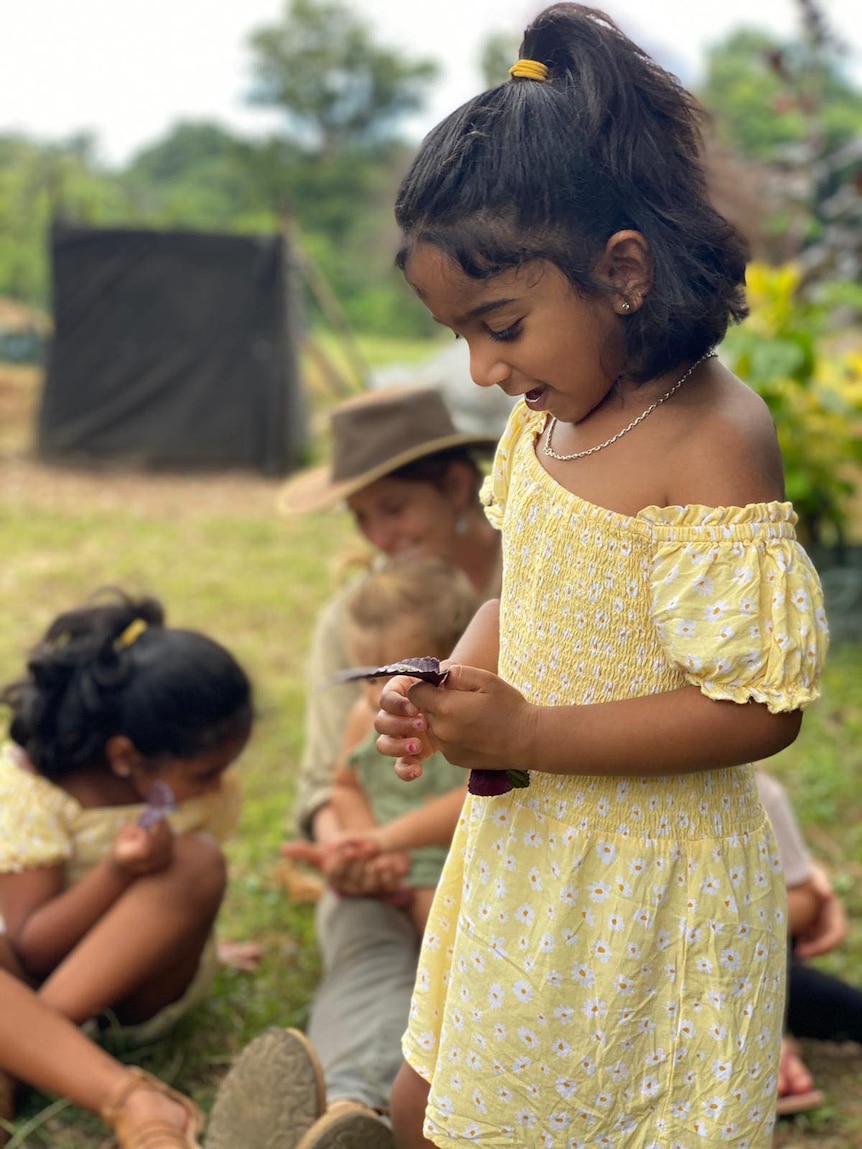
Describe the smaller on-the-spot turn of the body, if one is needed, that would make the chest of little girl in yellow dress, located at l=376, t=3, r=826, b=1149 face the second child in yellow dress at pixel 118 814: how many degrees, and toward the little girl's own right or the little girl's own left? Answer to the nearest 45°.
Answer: approximately 90° to the little girl's own right

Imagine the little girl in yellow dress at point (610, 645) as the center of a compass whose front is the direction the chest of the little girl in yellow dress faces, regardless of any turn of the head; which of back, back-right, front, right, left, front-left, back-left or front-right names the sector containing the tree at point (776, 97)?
back-right

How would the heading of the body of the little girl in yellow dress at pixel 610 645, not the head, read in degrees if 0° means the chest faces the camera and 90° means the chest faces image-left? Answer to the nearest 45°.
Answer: approximately 45°

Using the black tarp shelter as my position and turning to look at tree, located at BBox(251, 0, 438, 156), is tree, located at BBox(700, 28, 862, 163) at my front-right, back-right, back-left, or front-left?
front-right

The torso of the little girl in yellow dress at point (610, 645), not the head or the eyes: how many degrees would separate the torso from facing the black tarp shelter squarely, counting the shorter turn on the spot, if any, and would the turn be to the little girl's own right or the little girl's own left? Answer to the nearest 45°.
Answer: approximately 135° to the little girl's own right

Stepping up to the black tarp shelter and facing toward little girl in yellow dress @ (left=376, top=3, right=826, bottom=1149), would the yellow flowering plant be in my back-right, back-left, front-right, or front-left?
front-left

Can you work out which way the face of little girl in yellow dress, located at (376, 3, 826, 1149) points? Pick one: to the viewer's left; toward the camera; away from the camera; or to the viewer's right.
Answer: to the viewer's left

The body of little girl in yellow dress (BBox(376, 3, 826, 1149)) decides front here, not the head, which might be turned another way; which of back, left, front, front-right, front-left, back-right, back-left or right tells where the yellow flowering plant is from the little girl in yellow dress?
back-right

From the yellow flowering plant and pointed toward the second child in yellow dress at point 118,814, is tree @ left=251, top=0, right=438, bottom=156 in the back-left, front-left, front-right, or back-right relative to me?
back-right
